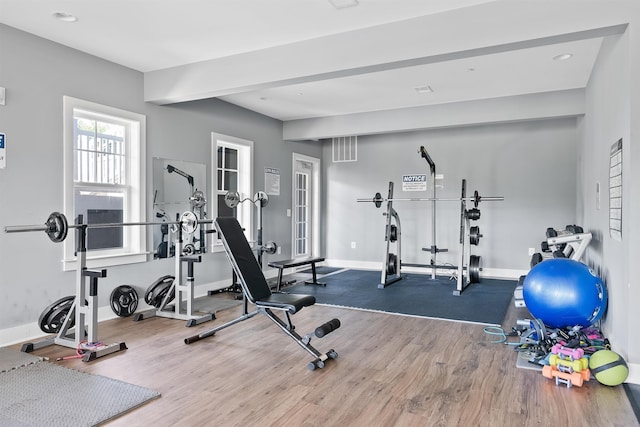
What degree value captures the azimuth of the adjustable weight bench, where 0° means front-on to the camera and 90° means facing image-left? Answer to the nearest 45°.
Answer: approximately 315°

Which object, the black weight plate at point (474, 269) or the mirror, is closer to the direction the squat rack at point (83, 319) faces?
the black weight plate

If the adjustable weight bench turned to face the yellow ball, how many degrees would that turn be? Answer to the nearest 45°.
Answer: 0° — it already faces it

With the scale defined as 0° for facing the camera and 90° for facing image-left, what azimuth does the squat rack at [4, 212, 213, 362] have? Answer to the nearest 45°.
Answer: approximately 315°

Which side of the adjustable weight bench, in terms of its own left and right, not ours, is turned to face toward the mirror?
back

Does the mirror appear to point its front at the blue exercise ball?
yes

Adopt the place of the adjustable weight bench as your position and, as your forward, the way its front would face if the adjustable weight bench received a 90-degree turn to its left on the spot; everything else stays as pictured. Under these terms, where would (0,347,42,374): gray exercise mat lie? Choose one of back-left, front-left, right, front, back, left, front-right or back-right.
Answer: back-left

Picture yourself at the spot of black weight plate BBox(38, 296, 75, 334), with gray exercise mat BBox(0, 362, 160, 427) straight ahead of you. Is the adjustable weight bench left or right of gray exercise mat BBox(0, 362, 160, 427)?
left

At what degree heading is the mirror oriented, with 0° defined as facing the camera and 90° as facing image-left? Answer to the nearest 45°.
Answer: approximately 315°
